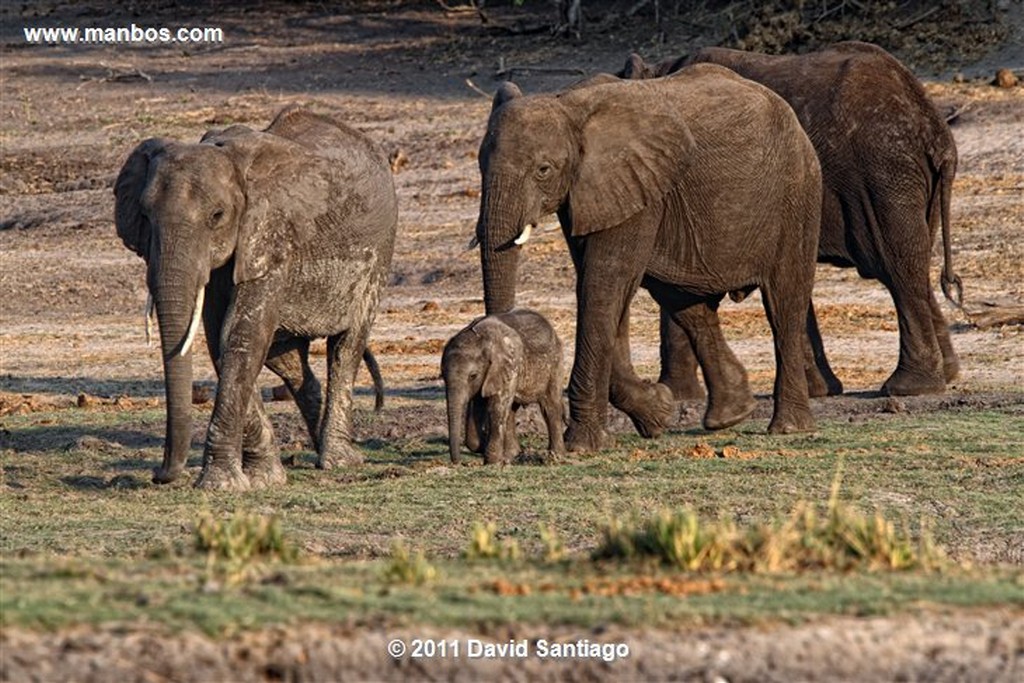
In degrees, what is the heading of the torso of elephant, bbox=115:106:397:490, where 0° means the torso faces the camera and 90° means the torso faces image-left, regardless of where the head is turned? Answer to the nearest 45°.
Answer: approximately 45°

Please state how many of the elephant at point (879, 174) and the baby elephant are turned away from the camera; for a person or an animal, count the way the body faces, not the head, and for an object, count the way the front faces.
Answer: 0

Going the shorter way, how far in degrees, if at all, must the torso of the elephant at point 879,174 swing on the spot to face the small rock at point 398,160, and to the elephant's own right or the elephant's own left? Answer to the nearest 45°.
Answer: approximately 45° to the elephant's own right

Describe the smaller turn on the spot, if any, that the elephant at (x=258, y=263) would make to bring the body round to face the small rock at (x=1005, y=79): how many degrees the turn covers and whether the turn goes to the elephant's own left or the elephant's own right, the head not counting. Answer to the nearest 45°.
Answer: approximately 180°

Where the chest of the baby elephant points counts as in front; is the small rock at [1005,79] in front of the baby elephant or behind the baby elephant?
behind

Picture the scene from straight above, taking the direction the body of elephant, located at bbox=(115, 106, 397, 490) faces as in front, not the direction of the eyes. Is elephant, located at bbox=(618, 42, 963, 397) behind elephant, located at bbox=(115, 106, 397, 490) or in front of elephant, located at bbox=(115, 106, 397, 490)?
behind

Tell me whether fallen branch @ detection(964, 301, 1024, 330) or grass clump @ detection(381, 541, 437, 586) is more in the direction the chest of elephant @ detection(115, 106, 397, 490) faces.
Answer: the grass clump

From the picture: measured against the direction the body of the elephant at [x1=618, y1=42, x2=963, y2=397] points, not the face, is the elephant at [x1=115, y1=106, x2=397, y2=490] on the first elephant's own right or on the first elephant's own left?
on the first elephant's own left

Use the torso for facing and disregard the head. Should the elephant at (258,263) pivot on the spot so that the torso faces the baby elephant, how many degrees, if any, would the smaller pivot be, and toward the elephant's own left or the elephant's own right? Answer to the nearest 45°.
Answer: approximately 135° to the elephant's own left

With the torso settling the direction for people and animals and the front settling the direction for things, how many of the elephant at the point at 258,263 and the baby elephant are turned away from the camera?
0

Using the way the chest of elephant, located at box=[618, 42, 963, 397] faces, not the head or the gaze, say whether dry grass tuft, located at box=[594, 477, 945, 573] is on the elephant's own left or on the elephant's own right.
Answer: on the elephant's own left

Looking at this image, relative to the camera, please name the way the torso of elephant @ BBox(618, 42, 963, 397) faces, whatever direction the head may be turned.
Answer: to the viewer's left

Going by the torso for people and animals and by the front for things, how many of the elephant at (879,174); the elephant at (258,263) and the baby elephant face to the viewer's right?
0
